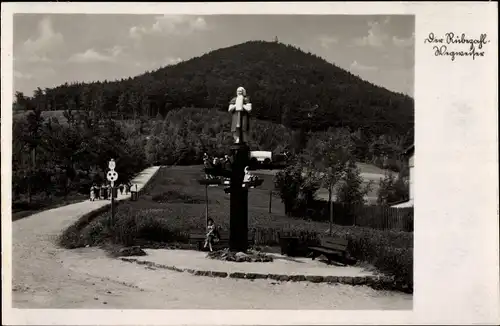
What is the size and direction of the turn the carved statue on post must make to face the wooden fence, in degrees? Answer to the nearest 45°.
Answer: approximately 90° to its left

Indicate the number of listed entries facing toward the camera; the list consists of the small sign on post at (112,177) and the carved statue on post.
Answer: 2

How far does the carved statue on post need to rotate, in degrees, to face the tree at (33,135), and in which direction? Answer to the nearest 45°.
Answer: approximately 90° to its right

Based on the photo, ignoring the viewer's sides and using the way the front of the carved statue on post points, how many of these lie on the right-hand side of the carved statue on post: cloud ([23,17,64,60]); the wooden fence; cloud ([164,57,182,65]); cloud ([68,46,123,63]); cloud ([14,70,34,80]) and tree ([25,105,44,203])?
5

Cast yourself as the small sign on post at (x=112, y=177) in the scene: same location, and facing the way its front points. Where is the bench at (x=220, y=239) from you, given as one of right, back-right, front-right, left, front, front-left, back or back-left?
left

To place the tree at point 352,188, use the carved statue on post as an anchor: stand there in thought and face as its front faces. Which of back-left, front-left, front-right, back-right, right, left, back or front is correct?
left

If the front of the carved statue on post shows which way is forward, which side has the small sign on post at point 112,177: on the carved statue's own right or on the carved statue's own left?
on the carved statue's own right
